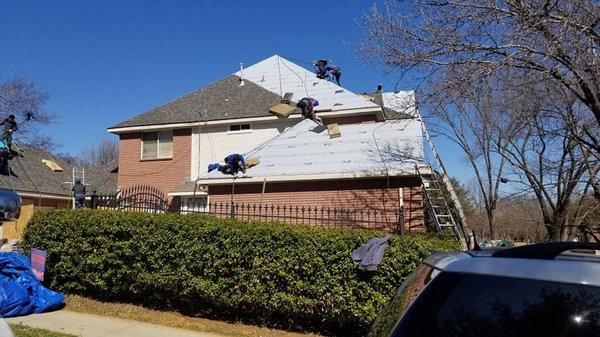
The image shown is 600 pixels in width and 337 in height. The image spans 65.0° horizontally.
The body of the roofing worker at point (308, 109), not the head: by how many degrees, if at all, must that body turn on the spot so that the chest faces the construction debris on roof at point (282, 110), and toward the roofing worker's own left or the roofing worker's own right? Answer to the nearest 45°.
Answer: approximately 45° to the roofing worker's own right

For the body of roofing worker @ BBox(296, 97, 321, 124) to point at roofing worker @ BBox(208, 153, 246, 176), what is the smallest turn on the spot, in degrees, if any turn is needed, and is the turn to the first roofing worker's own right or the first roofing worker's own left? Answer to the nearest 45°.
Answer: approximately 135° to the first roofing worker's own right

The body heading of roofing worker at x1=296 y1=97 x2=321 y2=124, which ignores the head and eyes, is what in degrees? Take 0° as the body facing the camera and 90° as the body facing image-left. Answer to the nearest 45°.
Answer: approximately 90°

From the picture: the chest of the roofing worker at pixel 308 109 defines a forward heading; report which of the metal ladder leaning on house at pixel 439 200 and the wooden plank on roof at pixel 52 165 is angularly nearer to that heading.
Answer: the wooden plank on roof

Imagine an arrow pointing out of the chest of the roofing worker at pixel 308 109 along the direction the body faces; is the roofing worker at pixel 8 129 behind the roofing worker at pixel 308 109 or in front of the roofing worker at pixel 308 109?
in front

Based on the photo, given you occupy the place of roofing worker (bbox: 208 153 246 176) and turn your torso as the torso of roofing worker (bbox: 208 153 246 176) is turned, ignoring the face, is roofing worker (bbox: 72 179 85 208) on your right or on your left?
on your left

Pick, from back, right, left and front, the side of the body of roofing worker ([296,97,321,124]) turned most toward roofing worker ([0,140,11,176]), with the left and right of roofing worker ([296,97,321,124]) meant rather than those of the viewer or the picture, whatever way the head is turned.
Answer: front

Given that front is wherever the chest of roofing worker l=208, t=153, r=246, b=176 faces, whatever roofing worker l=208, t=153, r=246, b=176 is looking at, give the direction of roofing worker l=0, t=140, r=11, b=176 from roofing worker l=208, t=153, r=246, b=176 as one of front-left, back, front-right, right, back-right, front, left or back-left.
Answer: back-left

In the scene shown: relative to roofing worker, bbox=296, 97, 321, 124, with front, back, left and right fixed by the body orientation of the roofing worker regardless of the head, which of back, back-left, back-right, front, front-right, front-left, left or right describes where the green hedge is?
left
